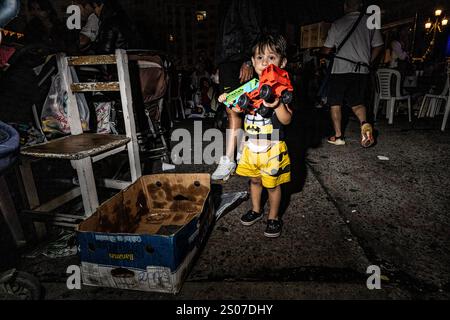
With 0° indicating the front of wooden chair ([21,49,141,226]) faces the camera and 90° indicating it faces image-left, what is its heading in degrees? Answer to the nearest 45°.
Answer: approximately 45°

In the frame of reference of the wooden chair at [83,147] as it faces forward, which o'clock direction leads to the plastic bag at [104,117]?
The plastic bag is roughly at 5 o'clock from the wooden chair.

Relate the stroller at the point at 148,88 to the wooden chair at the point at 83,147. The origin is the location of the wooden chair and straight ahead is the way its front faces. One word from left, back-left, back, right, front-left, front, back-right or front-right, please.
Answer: back

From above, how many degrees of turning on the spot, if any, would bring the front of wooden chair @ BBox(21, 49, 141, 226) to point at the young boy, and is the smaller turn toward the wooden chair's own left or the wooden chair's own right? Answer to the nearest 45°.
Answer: approximately 90° to the wooden chair's own left

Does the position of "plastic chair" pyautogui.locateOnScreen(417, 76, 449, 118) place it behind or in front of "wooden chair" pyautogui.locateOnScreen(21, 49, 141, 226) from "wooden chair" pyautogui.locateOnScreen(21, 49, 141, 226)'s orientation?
behind
